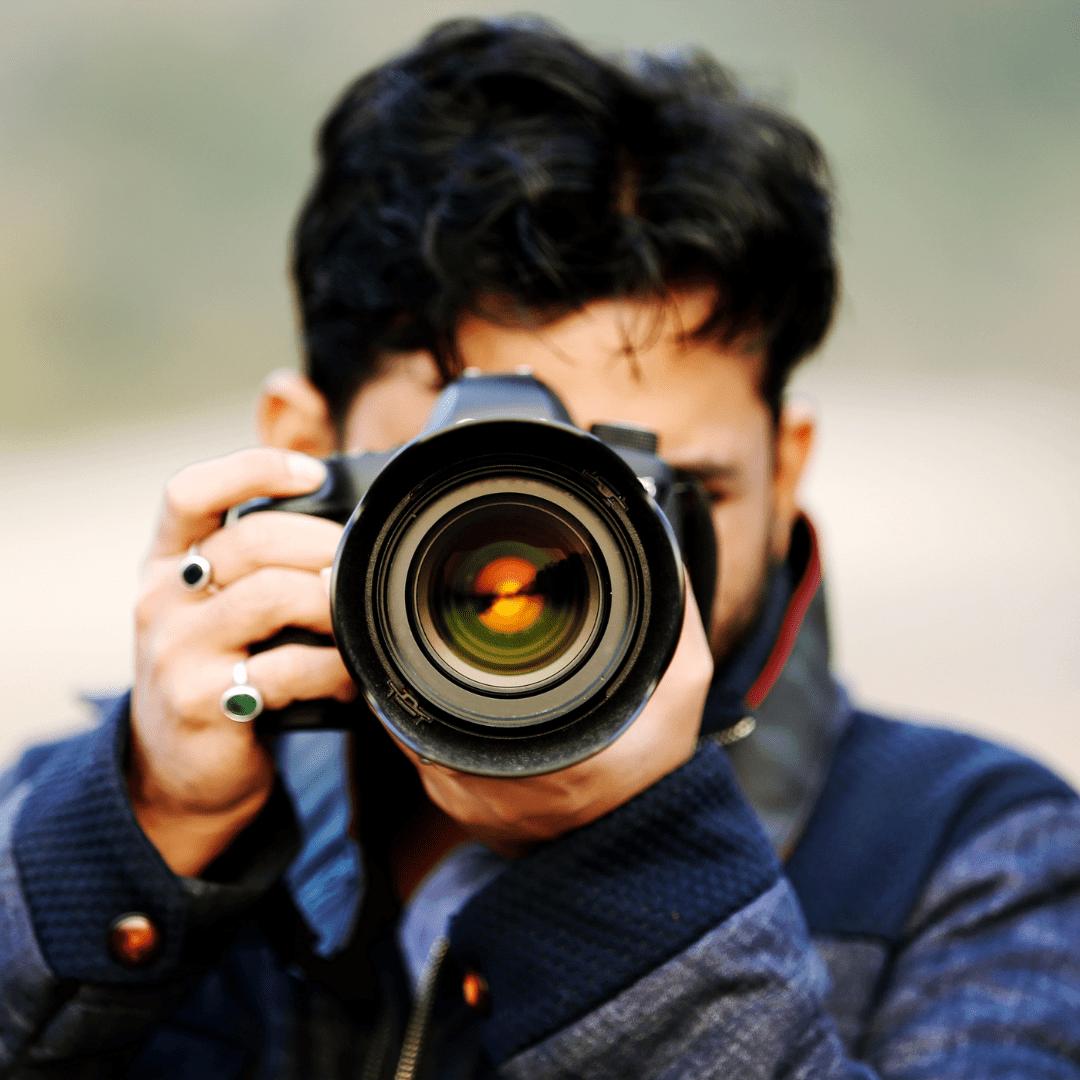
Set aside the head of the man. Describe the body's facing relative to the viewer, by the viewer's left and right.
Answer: facing the viewer
